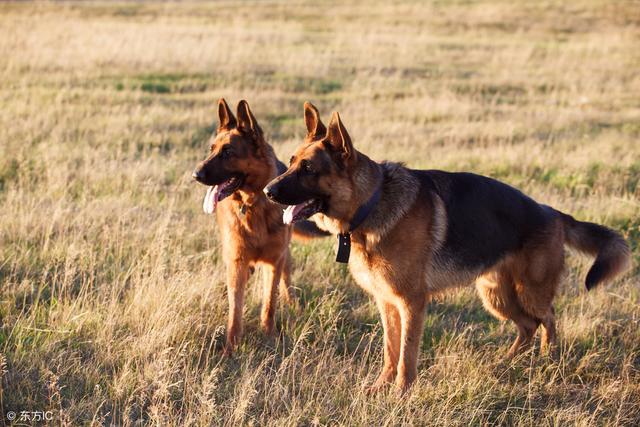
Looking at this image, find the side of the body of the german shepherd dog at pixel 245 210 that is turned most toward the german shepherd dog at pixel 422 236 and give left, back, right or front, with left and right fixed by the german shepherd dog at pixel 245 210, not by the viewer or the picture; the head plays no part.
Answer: left
